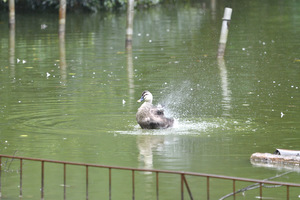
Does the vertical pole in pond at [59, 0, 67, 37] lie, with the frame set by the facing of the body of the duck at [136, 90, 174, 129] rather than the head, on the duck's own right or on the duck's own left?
on the duck's own right

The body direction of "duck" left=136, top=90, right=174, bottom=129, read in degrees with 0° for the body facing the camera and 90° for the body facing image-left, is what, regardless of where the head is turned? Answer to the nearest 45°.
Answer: approximately 45°

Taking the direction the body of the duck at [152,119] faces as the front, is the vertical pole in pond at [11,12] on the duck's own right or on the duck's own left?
on the duck's own right

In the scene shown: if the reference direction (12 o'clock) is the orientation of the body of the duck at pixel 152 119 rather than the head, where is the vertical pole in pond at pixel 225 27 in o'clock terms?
The vertical pole in pond is roughly at 5 o'clock from the duck.

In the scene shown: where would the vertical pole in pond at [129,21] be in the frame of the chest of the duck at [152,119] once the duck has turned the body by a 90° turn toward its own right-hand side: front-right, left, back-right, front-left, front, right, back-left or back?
front-right
